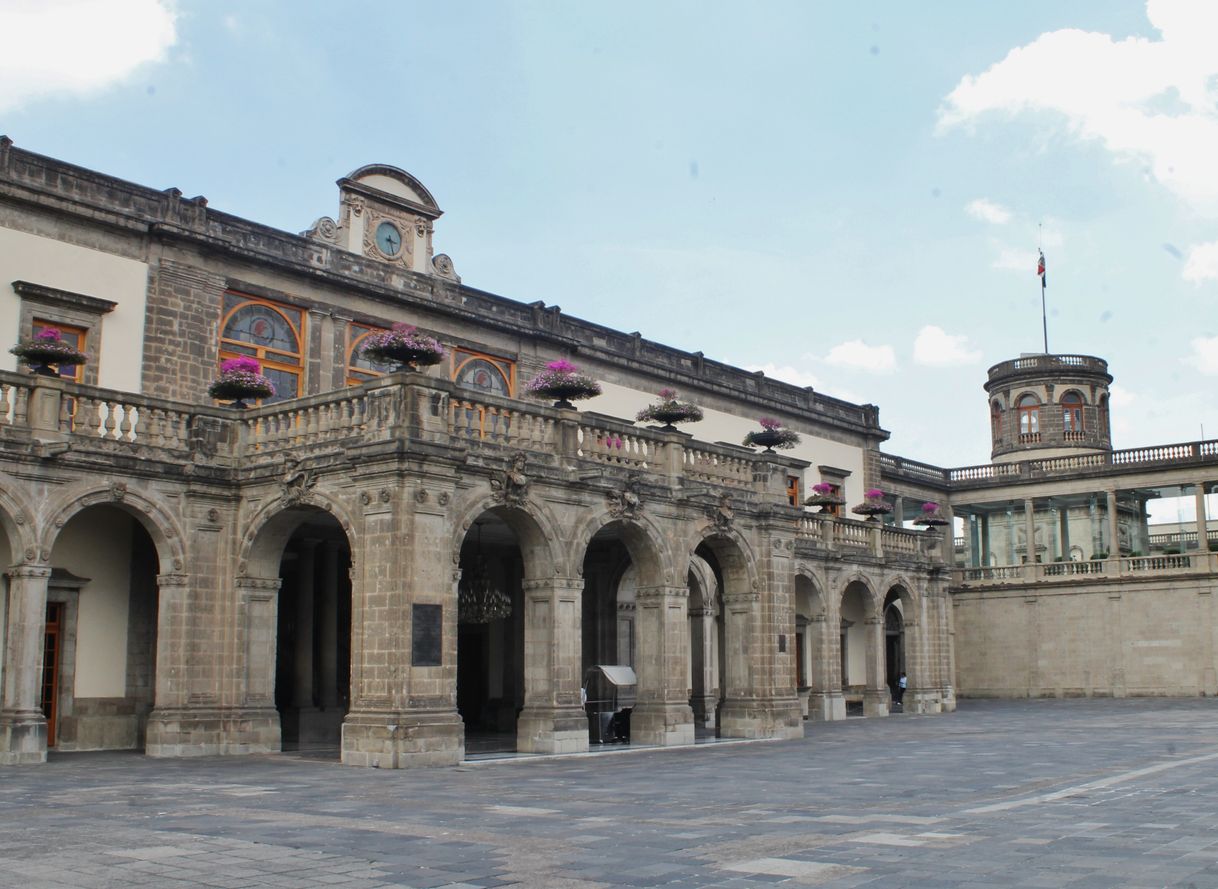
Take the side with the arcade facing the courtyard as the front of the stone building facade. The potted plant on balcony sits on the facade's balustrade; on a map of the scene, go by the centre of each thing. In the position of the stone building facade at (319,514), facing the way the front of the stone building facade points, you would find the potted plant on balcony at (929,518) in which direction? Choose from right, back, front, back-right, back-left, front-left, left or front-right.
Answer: left

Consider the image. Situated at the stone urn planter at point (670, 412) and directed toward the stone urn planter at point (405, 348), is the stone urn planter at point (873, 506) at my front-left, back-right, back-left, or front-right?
back-right

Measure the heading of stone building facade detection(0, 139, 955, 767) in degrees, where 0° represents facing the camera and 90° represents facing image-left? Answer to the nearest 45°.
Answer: approximately 315°

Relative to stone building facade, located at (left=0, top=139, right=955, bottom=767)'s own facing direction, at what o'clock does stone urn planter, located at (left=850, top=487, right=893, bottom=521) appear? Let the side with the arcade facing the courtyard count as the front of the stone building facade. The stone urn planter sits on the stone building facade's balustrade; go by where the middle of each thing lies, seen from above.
The stone urn planter is roughly at 9 o'clock from the stone building facade.
